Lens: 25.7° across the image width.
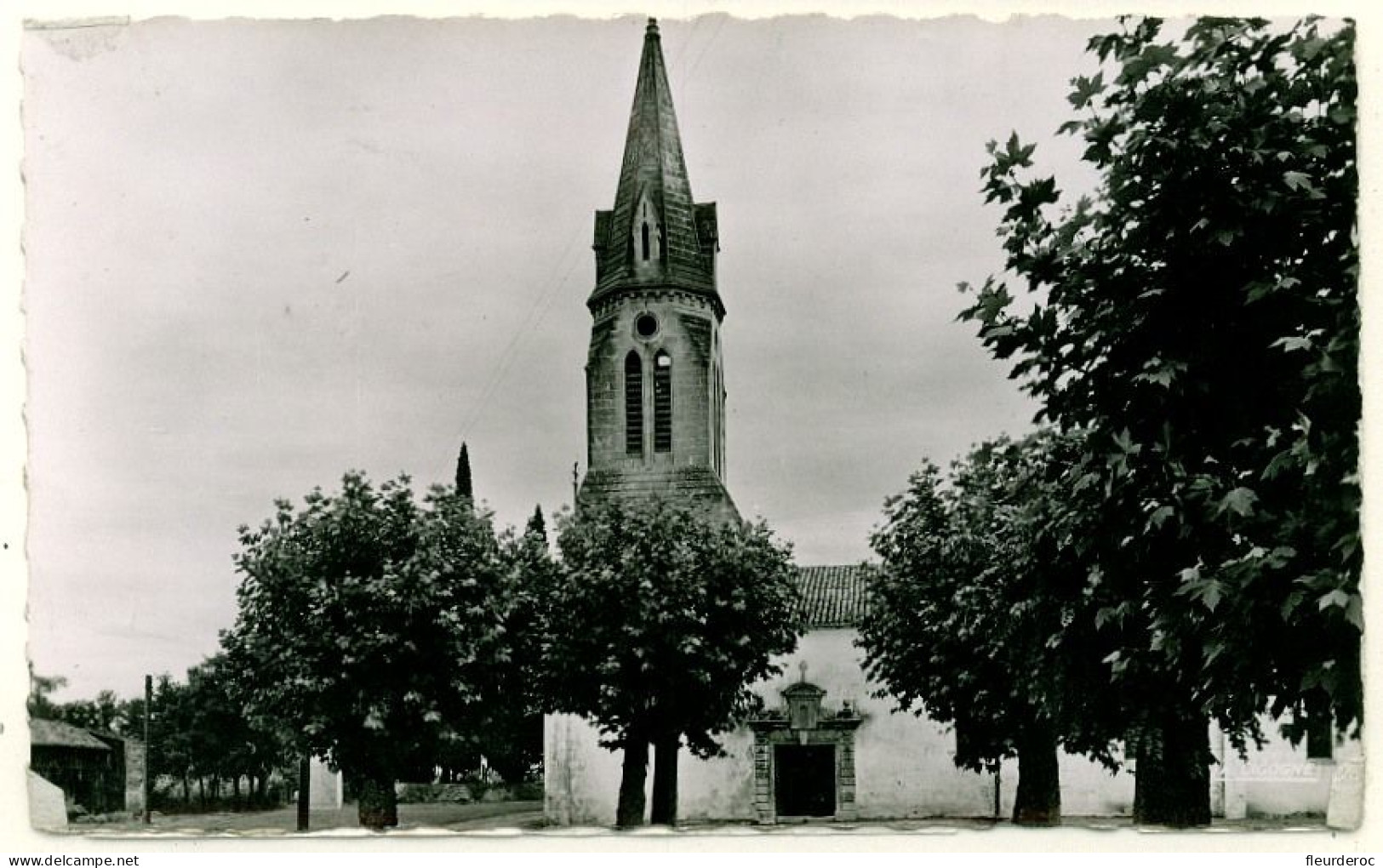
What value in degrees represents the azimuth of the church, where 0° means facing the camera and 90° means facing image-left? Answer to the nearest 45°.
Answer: approximately 0°

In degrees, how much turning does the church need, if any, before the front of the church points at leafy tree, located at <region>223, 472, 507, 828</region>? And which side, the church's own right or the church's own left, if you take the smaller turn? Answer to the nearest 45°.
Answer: approximately 45° to the church's own right

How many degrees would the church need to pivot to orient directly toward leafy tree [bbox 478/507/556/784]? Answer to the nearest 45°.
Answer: approximately 45° to its right
